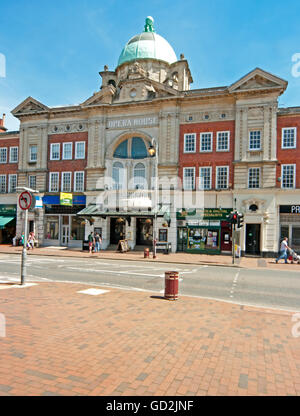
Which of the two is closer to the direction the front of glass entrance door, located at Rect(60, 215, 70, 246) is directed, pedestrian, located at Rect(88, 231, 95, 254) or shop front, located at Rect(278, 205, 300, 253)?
the pedestrian

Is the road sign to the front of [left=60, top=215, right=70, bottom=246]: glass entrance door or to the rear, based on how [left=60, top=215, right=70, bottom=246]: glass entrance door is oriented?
to the front

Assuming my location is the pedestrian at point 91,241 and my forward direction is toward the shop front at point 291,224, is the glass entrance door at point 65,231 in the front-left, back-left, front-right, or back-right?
back-left

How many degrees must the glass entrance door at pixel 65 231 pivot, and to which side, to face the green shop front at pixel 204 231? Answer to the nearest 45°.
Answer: approximately 45° to its left

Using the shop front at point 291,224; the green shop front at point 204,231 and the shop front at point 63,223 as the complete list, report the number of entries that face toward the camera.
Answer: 3

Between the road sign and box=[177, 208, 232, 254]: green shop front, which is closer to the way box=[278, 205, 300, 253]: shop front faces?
the road sign

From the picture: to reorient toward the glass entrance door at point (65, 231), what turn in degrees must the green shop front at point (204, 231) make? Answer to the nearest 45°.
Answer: approximately 90° to its right

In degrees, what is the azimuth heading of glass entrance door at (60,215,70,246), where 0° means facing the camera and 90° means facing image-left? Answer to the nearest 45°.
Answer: approximately 0°

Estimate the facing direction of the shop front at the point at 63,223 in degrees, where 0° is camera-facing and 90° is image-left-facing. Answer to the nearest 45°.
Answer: approximately 0°

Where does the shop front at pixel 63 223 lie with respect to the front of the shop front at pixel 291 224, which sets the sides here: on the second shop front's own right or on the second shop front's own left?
on the second shop front's own right

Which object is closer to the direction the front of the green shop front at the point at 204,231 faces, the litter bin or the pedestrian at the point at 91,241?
the litter bin

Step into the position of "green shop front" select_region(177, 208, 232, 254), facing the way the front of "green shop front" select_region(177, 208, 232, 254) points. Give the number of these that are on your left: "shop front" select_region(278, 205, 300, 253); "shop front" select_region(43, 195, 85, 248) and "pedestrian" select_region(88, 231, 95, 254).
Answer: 1
